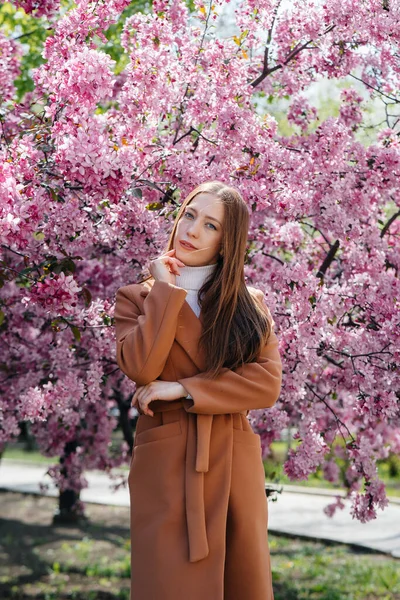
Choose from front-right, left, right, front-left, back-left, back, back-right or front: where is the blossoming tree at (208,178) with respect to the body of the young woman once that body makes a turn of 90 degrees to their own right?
right

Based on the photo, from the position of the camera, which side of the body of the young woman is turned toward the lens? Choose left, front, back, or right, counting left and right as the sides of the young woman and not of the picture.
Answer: front
